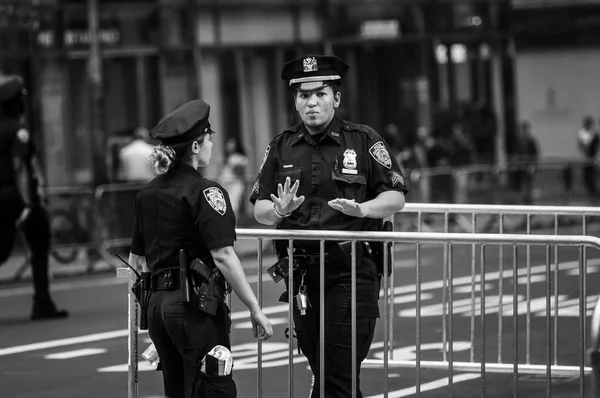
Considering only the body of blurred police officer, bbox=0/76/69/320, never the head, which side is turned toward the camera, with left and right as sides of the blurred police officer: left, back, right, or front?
right

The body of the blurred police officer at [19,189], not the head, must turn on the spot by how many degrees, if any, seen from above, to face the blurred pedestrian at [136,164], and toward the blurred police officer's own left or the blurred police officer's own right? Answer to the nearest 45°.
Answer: approximately 90° to the blurred police officer's own left

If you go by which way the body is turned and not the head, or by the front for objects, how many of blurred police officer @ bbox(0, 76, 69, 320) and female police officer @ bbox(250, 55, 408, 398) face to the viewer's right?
1

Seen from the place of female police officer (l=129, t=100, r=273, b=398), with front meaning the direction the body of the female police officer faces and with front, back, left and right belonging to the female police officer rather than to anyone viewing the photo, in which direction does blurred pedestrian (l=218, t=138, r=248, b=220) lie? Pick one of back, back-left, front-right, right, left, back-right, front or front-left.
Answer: front-left

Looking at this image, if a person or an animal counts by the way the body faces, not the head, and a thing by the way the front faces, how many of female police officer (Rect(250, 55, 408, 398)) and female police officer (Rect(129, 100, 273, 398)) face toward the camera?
1

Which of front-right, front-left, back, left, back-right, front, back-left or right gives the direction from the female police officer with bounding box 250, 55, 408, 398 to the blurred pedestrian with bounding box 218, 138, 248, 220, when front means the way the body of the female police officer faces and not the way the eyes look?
back

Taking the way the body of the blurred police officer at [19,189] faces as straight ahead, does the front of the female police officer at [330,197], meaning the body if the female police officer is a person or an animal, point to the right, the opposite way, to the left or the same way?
to the right

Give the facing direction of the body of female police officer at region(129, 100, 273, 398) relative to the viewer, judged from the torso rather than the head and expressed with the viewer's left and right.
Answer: facing away from the viewer and to the right of the viewer
